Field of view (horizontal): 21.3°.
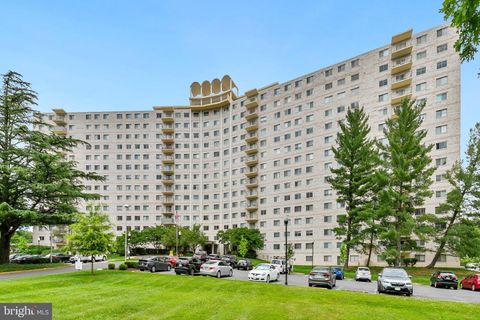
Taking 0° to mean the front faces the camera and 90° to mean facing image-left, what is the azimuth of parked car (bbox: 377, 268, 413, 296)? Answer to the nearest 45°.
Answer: approximately 0°

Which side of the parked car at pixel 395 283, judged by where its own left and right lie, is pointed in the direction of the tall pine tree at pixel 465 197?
back

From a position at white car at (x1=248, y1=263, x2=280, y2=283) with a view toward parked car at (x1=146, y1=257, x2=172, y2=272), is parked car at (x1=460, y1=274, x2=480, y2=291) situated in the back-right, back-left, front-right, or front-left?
back-right

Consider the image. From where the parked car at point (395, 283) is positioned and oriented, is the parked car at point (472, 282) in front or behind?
behind

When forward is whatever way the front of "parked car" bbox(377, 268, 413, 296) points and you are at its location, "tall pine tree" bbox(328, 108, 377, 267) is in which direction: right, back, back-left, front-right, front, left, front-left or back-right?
back

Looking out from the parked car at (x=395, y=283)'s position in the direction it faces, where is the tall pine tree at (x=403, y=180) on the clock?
The tall pine tree is roughly at 6 o'clock from the parked car.
